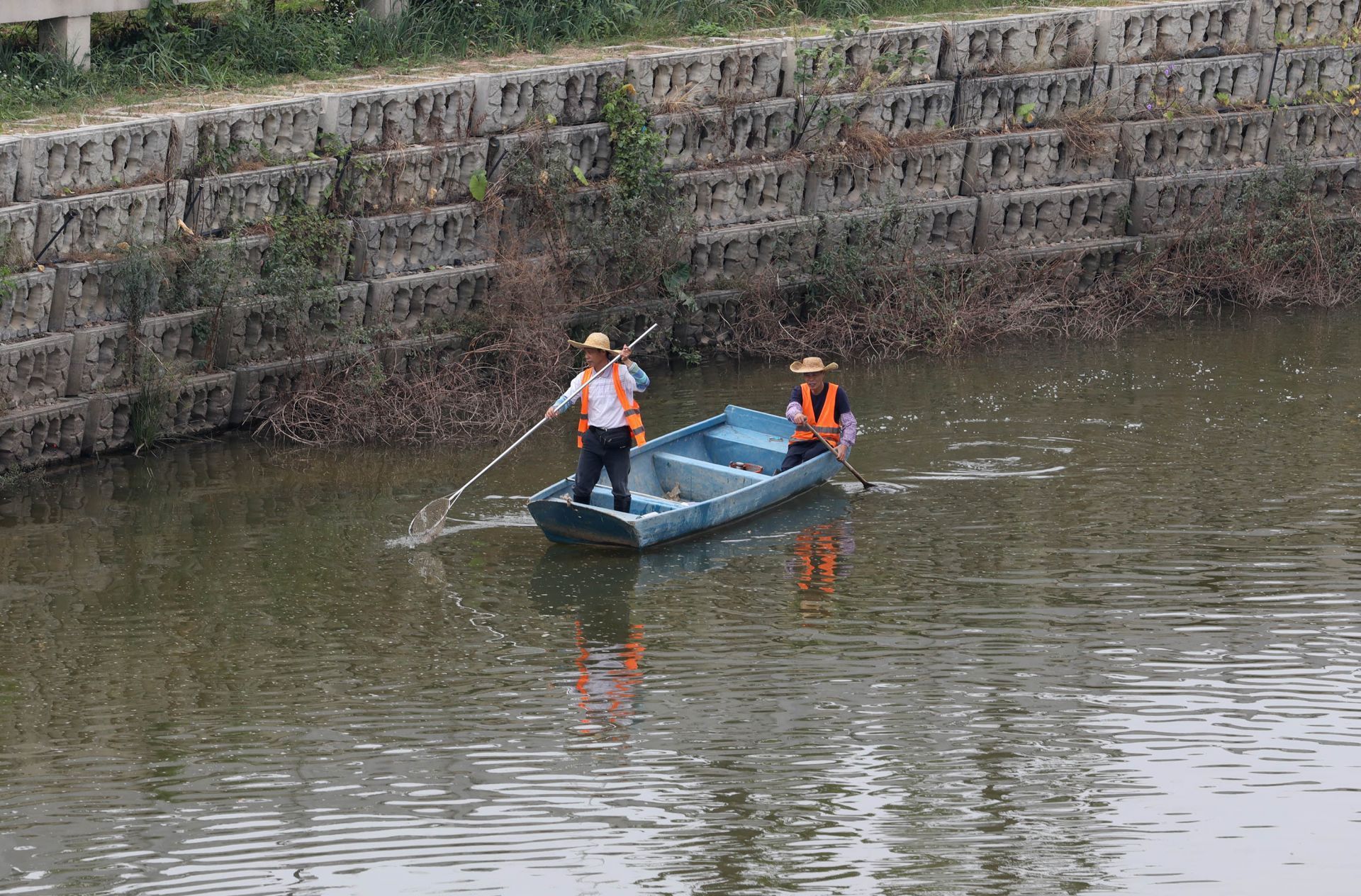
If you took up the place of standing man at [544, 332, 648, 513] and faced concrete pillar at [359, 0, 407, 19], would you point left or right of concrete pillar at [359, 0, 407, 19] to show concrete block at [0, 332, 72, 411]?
left

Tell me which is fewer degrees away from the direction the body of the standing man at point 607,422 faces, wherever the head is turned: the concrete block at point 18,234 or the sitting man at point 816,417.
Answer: the concrete block

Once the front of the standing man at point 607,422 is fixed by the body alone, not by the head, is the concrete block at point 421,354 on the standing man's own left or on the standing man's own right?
on the standing man's own right

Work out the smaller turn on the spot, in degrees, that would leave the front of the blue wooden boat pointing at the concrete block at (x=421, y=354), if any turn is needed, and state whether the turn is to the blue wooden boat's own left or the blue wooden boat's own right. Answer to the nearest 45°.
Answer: approximately 90° to the blue wooden boat's own right

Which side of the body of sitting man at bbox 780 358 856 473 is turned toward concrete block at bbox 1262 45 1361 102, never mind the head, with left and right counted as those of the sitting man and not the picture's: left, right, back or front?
back

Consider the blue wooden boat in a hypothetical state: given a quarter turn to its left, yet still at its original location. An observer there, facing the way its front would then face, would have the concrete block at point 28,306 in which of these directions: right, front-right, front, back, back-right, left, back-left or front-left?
back-right

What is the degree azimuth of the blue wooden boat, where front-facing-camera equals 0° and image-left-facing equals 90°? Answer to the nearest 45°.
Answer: approximately 45°

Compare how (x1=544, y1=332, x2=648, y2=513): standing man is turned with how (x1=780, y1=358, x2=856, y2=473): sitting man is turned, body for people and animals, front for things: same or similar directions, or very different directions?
same or similar directions

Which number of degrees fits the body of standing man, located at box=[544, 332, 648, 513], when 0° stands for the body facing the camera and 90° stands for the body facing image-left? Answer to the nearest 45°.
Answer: approximately 45°

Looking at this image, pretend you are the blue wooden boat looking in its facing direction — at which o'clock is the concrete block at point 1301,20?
The concrete block is roughly at 6 o'clock from the blue wooden boat.

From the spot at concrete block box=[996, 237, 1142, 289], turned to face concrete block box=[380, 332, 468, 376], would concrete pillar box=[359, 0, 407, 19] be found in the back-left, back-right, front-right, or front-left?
front-right

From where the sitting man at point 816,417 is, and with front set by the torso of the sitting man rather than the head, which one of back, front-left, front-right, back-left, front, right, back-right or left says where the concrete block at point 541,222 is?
right

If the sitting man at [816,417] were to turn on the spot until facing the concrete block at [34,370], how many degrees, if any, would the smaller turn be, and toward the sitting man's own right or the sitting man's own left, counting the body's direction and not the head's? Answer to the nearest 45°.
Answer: approximately 45° to the sitting man's own right

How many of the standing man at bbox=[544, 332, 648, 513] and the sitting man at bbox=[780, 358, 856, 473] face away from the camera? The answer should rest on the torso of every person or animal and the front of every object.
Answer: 0

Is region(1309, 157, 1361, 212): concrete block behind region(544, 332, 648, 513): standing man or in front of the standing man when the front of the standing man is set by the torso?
behind
